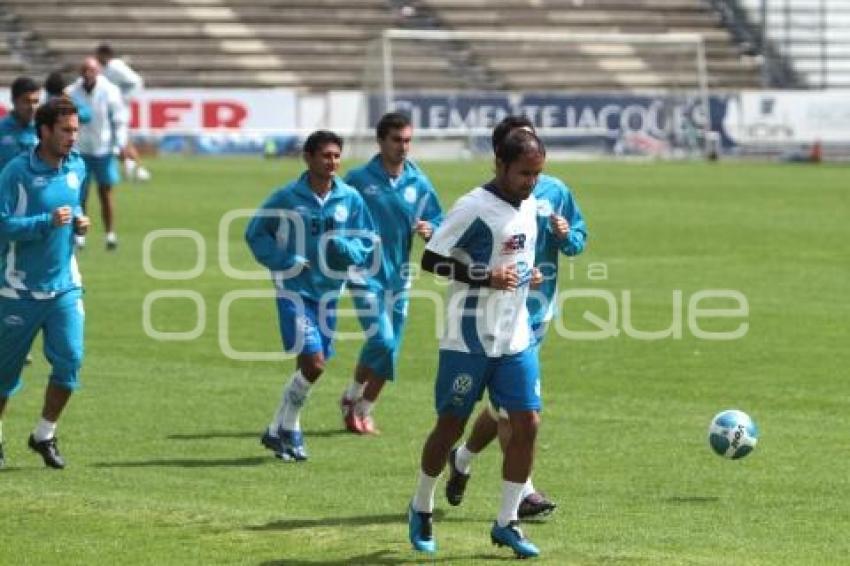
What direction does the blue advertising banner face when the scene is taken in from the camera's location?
facing the viewer

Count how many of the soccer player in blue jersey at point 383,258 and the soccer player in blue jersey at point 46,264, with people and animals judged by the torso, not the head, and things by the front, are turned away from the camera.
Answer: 0

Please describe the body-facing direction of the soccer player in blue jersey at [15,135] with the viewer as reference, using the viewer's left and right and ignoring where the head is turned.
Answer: facing the viewer and to the right of the viewer

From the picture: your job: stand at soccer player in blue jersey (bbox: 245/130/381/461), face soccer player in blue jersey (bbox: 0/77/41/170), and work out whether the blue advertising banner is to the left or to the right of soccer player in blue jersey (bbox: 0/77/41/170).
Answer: right

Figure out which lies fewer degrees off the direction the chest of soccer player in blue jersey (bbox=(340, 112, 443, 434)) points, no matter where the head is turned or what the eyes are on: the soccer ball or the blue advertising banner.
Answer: the soccer ball

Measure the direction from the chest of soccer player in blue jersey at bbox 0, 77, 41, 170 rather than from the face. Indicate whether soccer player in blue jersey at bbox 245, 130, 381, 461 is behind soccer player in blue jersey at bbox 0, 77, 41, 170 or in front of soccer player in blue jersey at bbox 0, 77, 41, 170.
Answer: in front

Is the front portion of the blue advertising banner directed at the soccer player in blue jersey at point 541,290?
yes
